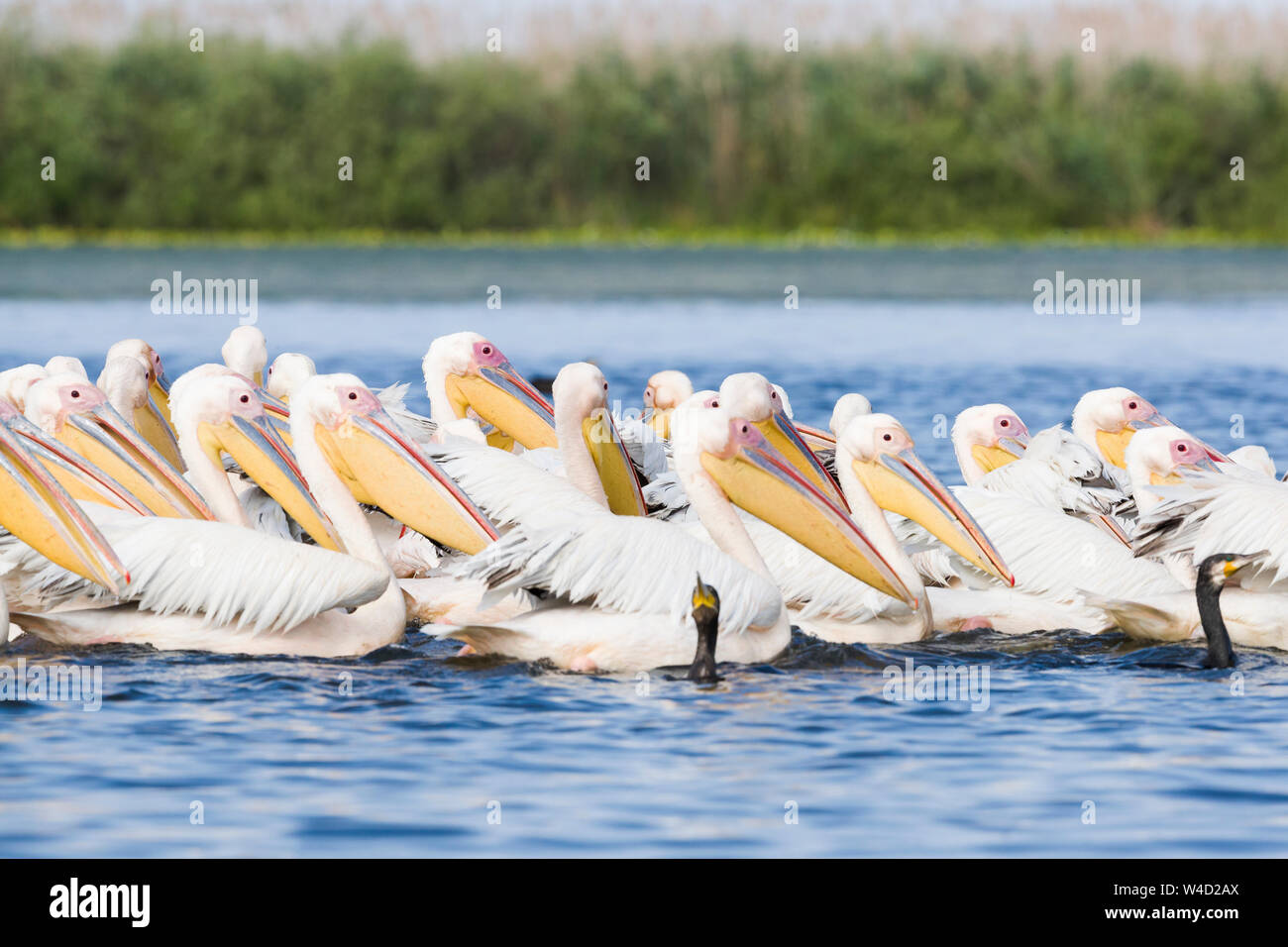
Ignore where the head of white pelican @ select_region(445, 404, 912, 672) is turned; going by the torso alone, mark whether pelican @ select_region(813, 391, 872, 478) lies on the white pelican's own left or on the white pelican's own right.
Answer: on the white pelican's own left

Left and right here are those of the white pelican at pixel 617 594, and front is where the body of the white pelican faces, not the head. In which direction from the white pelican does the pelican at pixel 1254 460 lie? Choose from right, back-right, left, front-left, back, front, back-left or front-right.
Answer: front-left

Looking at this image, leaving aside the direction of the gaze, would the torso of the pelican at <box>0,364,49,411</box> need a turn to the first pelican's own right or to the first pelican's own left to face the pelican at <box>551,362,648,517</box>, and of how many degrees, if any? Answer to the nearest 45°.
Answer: approximately 45° to the first pelican's own right

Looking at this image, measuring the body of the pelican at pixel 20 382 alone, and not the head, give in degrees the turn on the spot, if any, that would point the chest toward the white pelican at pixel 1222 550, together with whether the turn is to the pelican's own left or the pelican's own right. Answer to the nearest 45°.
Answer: approximately 45° to the pelican's own right

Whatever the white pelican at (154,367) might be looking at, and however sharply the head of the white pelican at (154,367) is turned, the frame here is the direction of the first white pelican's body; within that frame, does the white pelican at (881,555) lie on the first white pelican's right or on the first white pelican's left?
on the first white pelican's right

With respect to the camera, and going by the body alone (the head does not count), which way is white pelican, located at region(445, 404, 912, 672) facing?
to the viewer's right

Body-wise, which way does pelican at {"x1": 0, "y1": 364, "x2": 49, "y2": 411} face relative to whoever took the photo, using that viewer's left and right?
facing to the right of the viewer

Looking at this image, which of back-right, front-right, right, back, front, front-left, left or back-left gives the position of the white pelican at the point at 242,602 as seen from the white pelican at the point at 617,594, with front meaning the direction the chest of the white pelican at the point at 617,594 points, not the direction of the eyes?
back

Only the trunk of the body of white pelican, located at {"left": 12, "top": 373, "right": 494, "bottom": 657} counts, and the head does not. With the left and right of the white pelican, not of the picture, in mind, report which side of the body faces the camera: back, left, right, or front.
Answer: right

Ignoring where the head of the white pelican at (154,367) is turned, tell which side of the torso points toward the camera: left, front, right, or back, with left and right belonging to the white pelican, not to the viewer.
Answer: right

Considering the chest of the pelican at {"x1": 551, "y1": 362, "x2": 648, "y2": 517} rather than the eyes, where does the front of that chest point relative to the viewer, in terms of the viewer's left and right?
facing away from the viewer and to the right of the viewer

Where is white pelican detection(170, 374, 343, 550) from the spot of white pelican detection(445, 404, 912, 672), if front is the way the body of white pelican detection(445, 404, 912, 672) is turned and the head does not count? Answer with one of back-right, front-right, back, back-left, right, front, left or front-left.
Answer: back-left

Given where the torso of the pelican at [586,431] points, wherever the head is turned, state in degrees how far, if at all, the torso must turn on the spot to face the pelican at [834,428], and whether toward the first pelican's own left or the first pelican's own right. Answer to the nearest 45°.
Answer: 0° — it already faces it

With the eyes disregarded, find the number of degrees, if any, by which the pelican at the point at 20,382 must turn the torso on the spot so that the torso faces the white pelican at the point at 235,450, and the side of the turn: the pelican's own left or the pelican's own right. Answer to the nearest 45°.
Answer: approximately 45° to the pelican's own right
